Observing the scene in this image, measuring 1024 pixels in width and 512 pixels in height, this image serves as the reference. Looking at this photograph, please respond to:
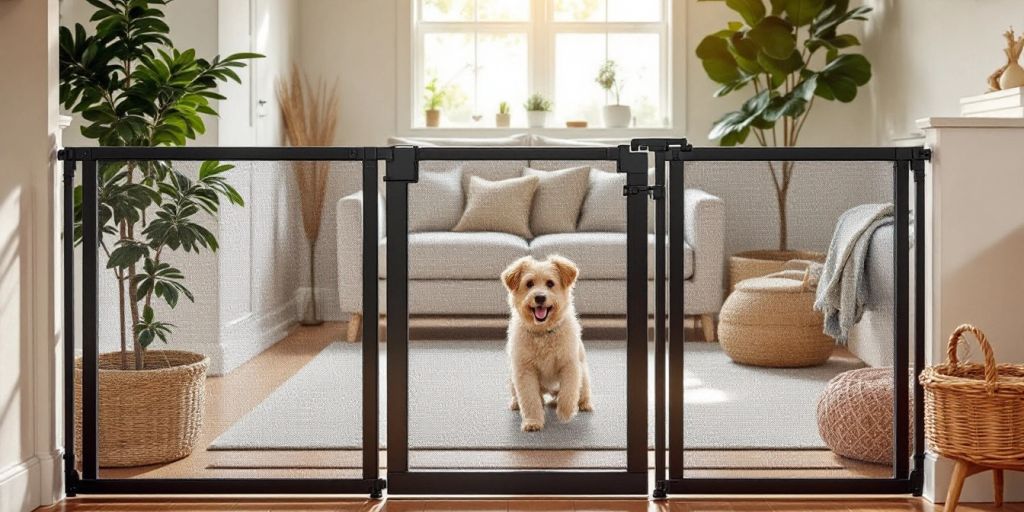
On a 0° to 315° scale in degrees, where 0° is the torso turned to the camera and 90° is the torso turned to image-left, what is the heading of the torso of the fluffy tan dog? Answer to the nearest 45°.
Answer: approximately 0°

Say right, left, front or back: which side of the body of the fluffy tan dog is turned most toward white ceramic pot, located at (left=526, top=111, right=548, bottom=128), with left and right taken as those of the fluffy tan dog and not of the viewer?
back

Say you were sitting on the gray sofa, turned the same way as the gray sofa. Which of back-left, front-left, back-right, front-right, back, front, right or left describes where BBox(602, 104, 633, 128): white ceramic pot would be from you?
back

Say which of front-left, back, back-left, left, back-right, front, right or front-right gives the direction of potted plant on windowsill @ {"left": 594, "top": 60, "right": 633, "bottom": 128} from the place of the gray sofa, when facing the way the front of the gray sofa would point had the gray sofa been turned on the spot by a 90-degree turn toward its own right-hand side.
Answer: right

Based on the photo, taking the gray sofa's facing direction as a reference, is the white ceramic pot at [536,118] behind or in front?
behind

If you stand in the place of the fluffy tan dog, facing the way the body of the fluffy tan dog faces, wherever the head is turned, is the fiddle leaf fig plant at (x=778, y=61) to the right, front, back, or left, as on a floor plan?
back

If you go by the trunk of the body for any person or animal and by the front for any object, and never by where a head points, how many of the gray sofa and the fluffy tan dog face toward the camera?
2

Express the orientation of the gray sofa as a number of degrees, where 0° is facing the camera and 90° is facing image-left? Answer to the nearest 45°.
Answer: approximately 0°

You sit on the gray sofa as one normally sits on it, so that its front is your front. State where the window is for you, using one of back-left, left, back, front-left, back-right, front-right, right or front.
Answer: back

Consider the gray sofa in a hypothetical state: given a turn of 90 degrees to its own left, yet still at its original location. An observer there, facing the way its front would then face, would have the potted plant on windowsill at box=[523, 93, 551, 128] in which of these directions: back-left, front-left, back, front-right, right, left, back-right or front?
left

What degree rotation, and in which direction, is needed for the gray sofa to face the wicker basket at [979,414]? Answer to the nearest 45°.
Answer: approximately 90° to its left

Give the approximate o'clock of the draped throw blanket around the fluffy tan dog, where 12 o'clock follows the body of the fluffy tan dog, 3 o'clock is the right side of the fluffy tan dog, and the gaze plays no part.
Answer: The draped throw blanket is roughly at 9 o'clock from the fluffy tan dog.
